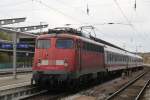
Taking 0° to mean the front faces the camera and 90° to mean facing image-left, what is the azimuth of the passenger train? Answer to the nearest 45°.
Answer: approximately 45°
